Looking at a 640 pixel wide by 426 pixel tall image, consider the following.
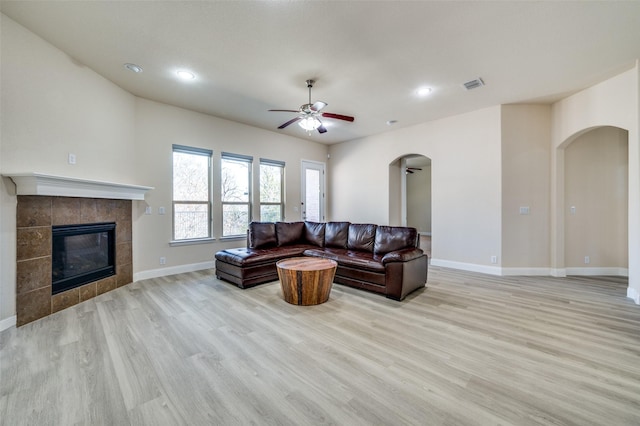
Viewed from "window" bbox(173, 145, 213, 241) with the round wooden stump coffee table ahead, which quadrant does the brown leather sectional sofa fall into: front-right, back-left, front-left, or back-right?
front-left

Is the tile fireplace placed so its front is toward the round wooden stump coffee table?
yes

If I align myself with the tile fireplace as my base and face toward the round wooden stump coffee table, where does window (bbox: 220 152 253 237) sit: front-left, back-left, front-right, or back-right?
front-left

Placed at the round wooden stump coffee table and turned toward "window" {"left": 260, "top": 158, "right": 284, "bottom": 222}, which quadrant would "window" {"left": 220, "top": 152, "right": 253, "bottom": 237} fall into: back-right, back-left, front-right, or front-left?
front-left

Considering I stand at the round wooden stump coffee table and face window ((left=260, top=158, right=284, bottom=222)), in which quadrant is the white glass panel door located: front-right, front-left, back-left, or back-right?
front-right

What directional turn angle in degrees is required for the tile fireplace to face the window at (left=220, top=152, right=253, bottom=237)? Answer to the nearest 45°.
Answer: approximately 45° to its left

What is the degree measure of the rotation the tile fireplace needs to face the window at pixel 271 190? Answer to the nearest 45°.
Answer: approximately 45° to its left

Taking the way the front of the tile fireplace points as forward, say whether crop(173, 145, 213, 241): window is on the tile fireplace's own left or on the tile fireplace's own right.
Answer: on the tile fireplace's own left

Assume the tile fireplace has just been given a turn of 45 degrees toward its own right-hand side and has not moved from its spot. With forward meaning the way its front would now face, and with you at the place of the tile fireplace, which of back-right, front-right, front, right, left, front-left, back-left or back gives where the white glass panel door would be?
left

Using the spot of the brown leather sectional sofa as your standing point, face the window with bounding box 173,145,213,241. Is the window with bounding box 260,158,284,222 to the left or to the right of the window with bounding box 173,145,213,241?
right

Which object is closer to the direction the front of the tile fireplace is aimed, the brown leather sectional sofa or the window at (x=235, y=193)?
the brown leather sectional sofa

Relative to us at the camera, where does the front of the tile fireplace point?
facing the viewer and to the right of the viewer
